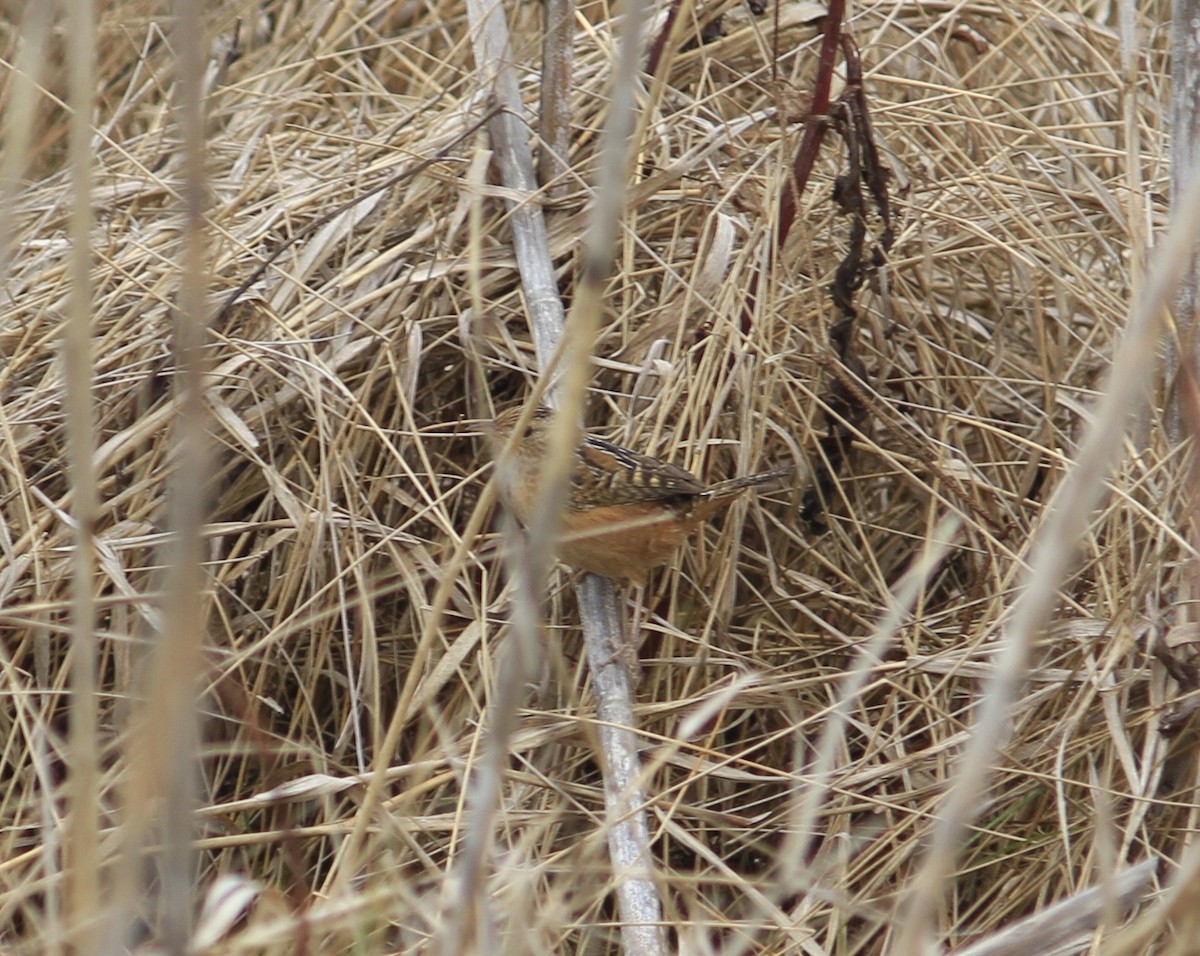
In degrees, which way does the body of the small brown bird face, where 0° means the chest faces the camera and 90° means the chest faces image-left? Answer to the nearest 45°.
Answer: approximately 90°
